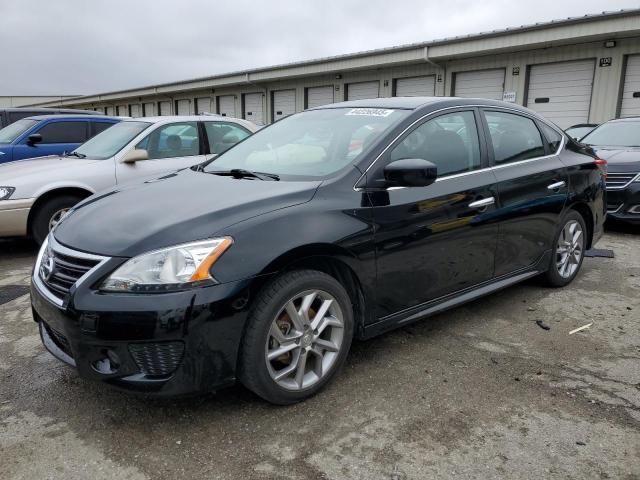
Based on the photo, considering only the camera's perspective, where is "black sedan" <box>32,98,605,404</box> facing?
facing the viewer and to the left of the viewer

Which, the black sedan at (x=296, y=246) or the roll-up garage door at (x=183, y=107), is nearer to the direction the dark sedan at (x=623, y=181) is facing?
the black sedan

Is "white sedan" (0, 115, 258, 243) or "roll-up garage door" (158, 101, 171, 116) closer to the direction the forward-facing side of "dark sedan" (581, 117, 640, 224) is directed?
the white sedan

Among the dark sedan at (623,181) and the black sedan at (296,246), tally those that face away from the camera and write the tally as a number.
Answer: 0

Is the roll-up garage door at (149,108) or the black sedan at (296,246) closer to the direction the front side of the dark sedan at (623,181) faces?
the black sedan

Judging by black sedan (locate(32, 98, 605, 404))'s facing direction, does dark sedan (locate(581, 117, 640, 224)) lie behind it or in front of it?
behind

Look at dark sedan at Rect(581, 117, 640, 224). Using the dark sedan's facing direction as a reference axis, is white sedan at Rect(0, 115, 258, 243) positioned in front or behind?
in front

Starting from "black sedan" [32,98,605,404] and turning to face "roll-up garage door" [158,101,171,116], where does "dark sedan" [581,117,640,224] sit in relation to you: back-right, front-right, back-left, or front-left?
front-right

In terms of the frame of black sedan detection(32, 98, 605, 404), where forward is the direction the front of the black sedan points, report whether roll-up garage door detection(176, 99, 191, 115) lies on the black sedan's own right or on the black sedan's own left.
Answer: on the black sedan's own right

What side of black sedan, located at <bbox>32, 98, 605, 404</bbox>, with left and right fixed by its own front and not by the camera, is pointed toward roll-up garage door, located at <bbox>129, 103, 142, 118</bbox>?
right

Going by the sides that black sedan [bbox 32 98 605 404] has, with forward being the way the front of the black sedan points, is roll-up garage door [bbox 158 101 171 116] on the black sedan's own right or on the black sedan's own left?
on the black sedan's own right
